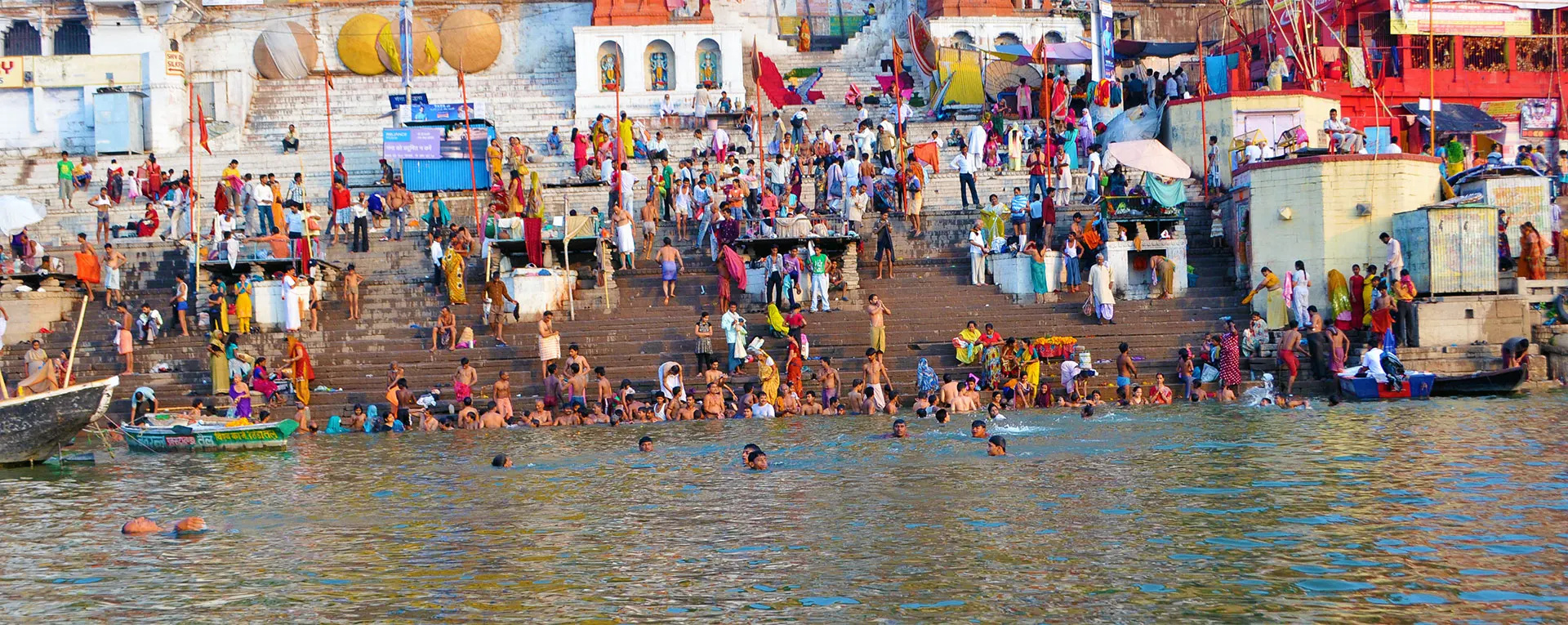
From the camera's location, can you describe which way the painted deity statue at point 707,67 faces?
facing the viewer

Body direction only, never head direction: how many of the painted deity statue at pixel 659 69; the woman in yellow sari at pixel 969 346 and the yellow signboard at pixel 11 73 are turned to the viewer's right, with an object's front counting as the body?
0

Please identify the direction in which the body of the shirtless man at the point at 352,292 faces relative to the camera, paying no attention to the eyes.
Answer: toward the camera

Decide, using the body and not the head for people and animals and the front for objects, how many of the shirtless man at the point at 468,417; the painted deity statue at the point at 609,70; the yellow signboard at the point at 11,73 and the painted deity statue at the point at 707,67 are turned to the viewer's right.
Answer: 0

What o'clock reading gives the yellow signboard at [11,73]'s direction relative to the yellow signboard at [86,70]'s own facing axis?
the yellow signboard at [11,73] is roughly at 4 o'clock from the yellow signboard at [86,70].

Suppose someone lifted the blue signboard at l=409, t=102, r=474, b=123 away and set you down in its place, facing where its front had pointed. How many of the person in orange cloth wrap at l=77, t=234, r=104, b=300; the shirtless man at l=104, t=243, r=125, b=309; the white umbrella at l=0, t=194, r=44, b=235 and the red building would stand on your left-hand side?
1

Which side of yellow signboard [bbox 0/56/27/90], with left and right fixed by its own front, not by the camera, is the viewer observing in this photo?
front

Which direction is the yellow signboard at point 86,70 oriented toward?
toward the camera

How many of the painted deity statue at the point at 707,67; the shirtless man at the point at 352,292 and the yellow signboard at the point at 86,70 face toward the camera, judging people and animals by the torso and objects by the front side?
3

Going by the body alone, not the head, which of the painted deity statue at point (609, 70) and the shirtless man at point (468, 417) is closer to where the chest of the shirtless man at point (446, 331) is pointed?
the shirtless man
